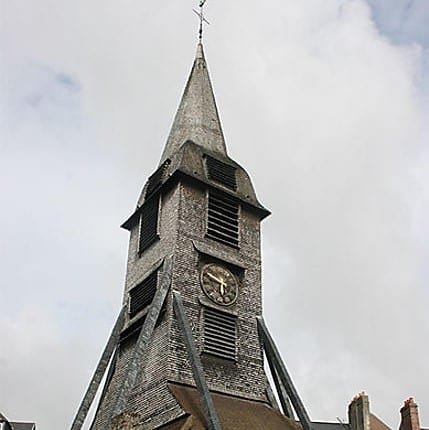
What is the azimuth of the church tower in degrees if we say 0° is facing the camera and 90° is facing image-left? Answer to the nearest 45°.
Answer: approximately 315°

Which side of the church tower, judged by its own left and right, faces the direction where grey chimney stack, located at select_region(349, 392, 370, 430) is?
left
